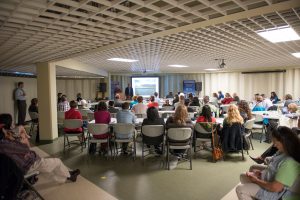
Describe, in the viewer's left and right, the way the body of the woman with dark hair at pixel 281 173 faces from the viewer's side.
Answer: facing to the left of the viewer

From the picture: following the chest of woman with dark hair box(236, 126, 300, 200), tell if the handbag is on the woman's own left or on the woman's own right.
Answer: on the woman's own right

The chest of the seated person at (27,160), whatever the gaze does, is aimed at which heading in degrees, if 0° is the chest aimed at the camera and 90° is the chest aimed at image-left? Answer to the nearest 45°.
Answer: approximately 270°

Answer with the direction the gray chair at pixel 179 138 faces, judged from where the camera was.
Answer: facing away from the viewer

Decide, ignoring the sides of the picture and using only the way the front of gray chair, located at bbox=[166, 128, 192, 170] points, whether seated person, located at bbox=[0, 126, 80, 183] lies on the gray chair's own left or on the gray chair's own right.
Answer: on the gray chair's own left

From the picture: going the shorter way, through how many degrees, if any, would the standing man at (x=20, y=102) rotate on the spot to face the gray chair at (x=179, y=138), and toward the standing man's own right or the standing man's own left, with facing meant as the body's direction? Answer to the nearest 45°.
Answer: approximately 90° to the standing man's own right

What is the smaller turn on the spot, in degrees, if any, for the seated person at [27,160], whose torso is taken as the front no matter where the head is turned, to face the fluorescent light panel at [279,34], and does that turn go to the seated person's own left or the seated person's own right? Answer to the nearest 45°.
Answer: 0° — they already face it

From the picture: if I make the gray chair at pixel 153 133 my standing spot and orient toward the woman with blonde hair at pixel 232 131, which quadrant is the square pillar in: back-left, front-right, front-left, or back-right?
back-left

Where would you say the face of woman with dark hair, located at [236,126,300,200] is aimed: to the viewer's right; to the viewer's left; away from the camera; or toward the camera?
to the viewer's left

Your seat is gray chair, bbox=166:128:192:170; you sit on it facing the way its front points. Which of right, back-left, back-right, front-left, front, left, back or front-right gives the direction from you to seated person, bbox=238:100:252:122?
front-right

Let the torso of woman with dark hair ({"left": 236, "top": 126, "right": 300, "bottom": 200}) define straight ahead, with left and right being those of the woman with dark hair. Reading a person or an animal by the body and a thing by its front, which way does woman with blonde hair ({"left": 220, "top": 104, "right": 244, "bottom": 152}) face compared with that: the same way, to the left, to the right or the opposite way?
to the right

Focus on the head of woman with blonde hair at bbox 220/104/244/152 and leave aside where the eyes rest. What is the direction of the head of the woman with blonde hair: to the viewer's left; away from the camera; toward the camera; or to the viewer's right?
away from the camera

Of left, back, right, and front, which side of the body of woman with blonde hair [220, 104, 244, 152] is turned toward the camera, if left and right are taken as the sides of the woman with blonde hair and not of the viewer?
back

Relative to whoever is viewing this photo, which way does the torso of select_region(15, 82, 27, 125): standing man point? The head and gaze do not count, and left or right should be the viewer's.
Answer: facing to the right of the viewer
